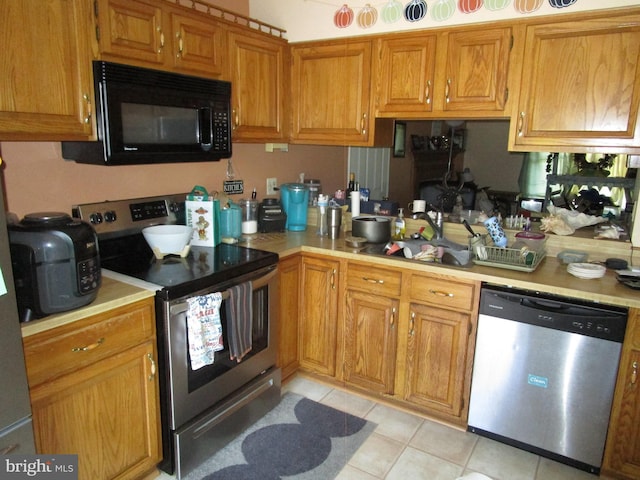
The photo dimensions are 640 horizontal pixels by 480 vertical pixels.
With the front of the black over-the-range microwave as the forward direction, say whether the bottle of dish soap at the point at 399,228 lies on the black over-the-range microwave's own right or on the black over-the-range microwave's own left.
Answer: on the black over-the-range microwave's own left

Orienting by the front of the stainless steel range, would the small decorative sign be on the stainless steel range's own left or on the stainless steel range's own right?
on the stainless steel range's own left

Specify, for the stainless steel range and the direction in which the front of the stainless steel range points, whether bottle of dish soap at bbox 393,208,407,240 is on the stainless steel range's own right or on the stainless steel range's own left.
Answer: on the stainless steel range's own left

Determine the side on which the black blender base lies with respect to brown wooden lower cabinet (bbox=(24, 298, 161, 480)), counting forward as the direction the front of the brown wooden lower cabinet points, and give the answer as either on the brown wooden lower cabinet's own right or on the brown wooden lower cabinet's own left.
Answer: on the brown wooden lower cabinet's own left

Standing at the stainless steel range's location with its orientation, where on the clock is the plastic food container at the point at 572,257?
The plastic food container is roughly at 11 o'clock from the stainless steel range.

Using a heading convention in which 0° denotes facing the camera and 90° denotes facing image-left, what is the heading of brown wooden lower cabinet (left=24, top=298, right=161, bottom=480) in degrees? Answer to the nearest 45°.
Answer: approximately 315°
